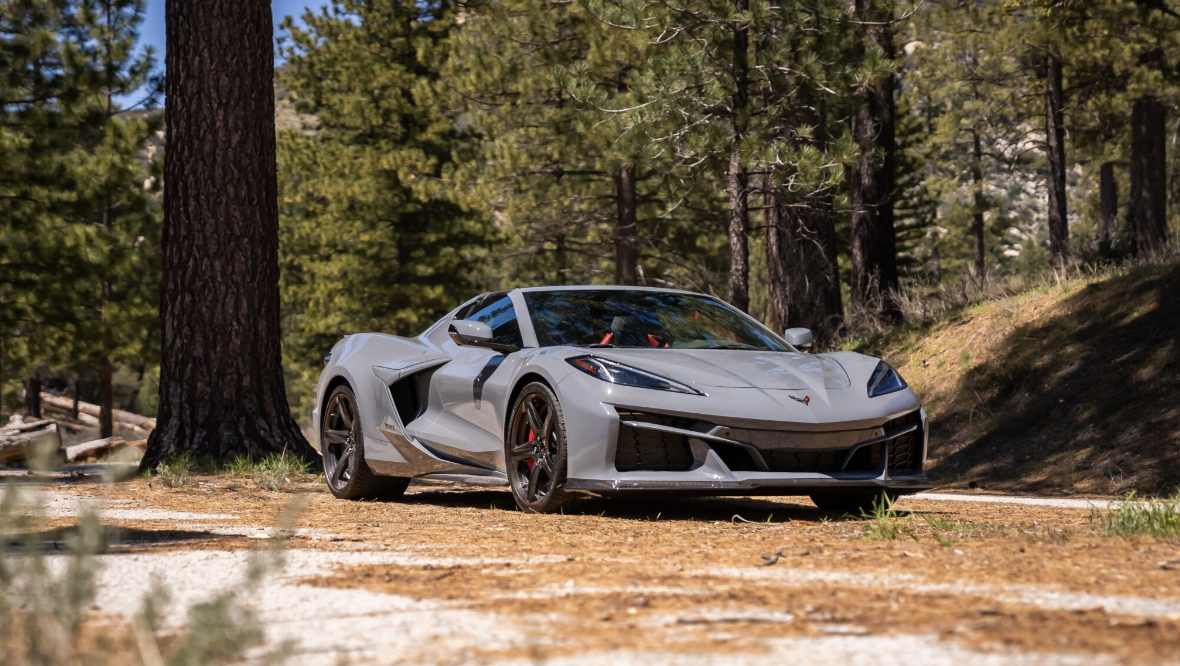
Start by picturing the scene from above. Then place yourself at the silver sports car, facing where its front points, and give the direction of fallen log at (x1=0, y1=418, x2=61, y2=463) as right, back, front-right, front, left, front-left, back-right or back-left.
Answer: back

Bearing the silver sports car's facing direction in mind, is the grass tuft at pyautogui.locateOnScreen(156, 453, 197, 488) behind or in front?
behind

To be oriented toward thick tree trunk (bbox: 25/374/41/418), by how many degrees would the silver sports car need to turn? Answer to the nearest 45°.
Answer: approximately 180°

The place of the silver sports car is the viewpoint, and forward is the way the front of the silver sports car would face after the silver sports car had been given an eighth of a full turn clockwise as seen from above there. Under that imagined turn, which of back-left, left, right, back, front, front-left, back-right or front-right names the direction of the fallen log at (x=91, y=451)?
back-right

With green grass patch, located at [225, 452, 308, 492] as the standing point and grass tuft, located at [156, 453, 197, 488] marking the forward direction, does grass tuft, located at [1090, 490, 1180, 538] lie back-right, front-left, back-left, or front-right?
back-left

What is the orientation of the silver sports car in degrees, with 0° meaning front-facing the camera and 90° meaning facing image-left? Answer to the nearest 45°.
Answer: approximately 315°

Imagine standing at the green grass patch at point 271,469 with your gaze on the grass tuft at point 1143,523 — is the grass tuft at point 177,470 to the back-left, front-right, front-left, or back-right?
back-right

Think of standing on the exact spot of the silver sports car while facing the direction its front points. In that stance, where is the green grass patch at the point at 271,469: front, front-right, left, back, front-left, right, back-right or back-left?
back
